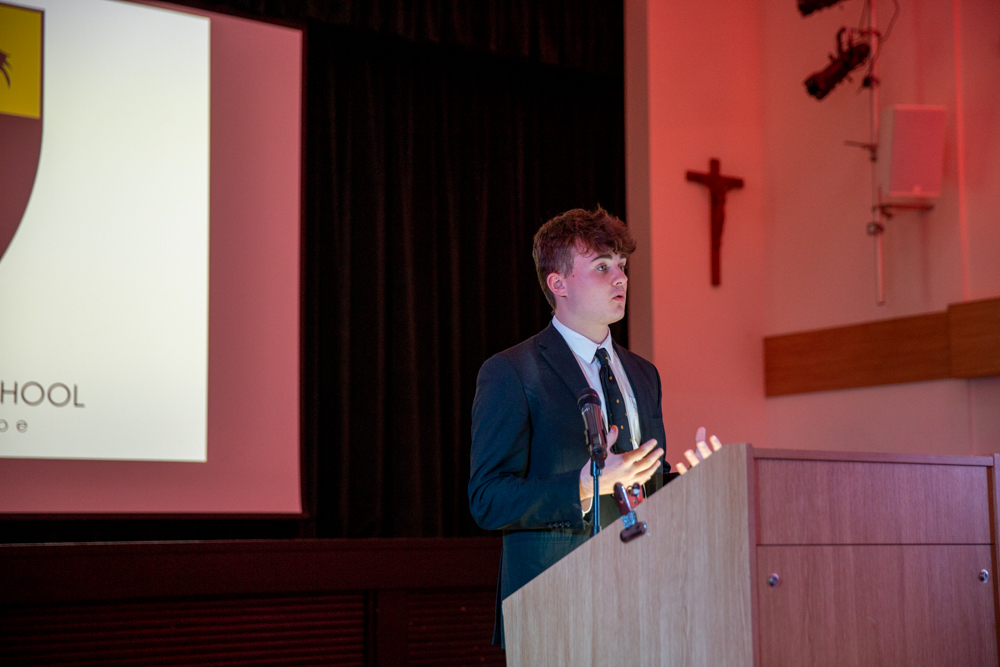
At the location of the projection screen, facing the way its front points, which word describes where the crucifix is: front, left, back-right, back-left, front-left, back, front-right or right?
front-left

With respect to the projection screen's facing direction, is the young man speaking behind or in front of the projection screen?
in front

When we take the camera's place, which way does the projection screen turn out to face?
facing the viewer and to the right of the viewer

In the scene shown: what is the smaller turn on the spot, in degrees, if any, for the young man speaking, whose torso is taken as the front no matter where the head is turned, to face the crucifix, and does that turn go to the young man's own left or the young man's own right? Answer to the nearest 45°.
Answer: approximately 135° to the young man's own left

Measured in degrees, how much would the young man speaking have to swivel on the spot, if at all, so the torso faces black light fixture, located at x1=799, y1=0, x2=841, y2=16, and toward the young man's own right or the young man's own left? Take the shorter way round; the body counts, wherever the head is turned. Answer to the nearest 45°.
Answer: approximately 90° to the young man's own left

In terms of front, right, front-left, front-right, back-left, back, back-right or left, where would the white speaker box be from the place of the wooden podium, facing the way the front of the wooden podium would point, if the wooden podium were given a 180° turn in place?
front-right

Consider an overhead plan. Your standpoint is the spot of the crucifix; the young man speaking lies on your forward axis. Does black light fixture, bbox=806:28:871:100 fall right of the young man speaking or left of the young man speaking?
left

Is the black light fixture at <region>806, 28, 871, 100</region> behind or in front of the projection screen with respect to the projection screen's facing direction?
in front
